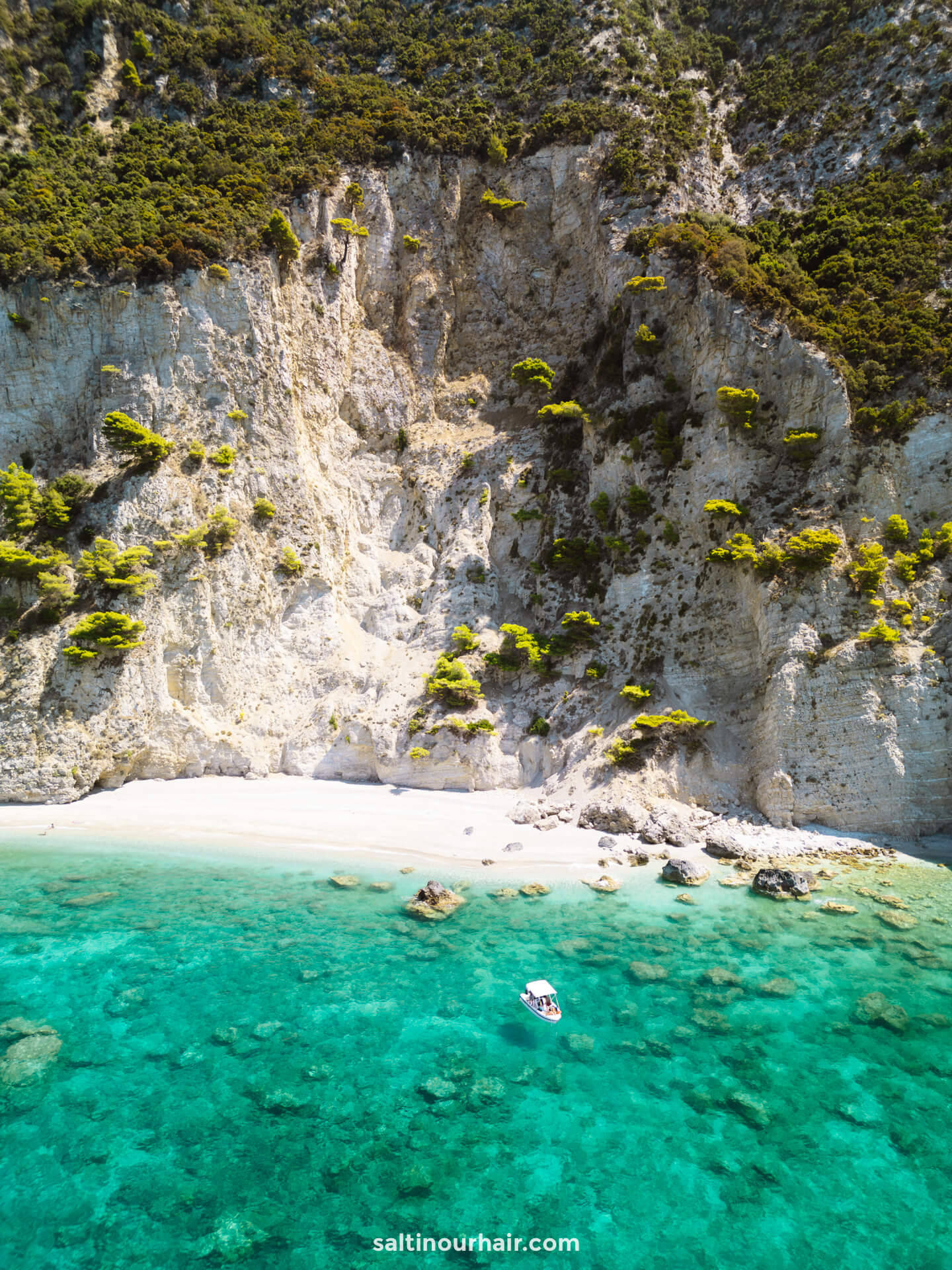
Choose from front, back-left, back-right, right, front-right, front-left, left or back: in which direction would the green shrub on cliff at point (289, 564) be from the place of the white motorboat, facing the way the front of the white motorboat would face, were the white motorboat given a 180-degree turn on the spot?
front

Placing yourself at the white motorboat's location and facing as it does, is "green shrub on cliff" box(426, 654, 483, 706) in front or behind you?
behind

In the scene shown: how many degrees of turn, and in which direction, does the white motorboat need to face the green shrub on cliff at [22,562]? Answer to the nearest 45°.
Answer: approximately 180°

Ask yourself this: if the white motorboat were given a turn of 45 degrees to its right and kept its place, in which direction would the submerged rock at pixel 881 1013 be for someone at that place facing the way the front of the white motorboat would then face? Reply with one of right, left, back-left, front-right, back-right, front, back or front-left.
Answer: left

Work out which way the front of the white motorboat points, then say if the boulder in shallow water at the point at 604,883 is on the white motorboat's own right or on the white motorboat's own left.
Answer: on the white motorboat's own left

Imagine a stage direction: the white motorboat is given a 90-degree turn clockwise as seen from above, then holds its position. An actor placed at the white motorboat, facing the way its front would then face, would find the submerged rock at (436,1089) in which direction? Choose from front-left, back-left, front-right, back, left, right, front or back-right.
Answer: front

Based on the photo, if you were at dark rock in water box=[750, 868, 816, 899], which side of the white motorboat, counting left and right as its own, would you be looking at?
left

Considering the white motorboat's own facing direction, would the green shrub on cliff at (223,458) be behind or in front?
behind

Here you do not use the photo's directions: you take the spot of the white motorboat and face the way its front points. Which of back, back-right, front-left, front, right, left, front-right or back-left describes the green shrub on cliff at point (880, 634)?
left

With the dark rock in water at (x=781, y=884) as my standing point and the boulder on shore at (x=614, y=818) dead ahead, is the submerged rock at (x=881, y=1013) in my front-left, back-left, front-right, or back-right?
back-left

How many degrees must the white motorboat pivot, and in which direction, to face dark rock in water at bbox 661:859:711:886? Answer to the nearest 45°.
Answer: approximately 90° to its left

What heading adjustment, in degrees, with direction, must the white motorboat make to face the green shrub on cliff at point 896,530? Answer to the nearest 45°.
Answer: approximately 90° to its left

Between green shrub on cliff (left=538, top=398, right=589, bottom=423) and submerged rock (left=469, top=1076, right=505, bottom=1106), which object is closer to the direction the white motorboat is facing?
the submerged rock
